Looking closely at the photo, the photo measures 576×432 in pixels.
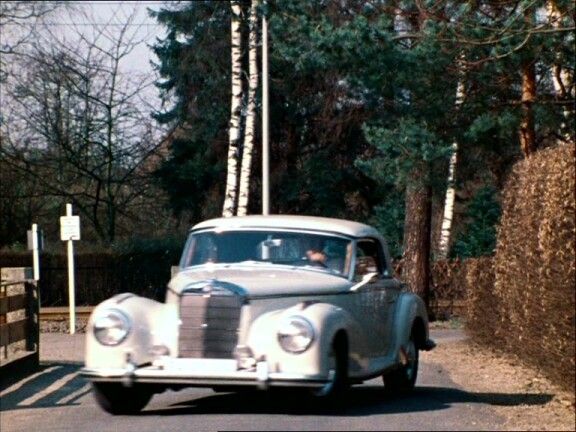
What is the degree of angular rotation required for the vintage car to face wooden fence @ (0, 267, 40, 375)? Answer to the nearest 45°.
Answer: approximately 90° to its right

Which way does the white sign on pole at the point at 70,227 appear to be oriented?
toward the camera

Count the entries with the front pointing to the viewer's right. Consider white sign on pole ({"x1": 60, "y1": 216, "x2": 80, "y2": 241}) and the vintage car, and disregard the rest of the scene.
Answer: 0

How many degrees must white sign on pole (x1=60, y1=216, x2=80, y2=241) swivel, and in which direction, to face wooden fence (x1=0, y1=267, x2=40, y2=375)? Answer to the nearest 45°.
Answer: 0° — it already faces it

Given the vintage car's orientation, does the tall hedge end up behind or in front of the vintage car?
behind

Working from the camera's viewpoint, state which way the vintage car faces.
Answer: facing the viewer and to the left of the viewer

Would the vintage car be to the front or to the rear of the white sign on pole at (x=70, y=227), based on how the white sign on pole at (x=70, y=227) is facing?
to the front

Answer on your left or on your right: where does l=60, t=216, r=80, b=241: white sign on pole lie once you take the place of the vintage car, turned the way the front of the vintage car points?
on your right

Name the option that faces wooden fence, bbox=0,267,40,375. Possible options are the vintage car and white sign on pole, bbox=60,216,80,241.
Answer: the white sign on pole
